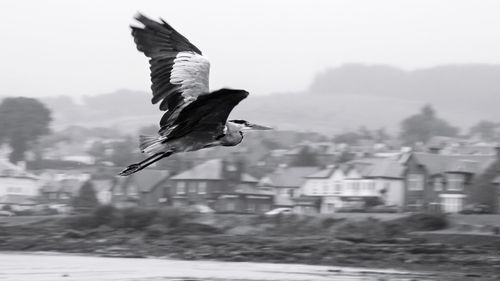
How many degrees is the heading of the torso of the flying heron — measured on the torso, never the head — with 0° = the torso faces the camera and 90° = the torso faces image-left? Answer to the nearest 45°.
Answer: approximately 270°
